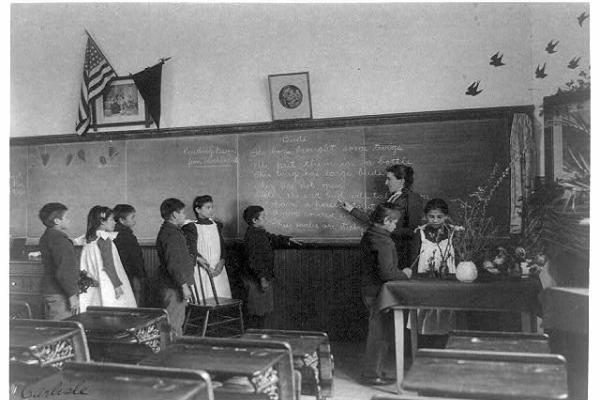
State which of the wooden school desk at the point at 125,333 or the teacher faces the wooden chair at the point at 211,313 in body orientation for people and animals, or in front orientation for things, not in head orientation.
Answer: the teacher

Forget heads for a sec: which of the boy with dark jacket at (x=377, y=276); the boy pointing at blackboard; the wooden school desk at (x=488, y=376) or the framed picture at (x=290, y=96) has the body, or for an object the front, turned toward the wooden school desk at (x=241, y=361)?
the framed picture

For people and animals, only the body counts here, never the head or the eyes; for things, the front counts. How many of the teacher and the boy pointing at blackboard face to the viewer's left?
1

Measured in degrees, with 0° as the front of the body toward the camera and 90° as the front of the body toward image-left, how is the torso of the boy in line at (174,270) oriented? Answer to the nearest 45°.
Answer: approximately 270°

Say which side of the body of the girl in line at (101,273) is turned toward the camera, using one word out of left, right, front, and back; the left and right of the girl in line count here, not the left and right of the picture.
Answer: right

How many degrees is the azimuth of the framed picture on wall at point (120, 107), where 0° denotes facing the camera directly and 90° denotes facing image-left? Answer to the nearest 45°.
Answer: approximately 0°

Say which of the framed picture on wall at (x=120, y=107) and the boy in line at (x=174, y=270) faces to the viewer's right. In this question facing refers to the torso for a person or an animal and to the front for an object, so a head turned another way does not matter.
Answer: the boy in line

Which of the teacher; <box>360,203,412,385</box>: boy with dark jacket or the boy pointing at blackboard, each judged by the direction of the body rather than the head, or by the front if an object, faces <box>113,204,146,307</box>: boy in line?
the teacher

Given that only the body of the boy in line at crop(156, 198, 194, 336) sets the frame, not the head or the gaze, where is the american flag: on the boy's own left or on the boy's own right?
on the boy's own left

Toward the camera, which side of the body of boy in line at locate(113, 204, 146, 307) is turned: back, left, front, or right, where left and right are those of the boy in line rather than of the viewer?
right

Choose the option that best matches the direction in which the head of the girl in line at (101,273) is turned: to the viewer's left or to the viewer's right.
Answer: to the viewer's right
